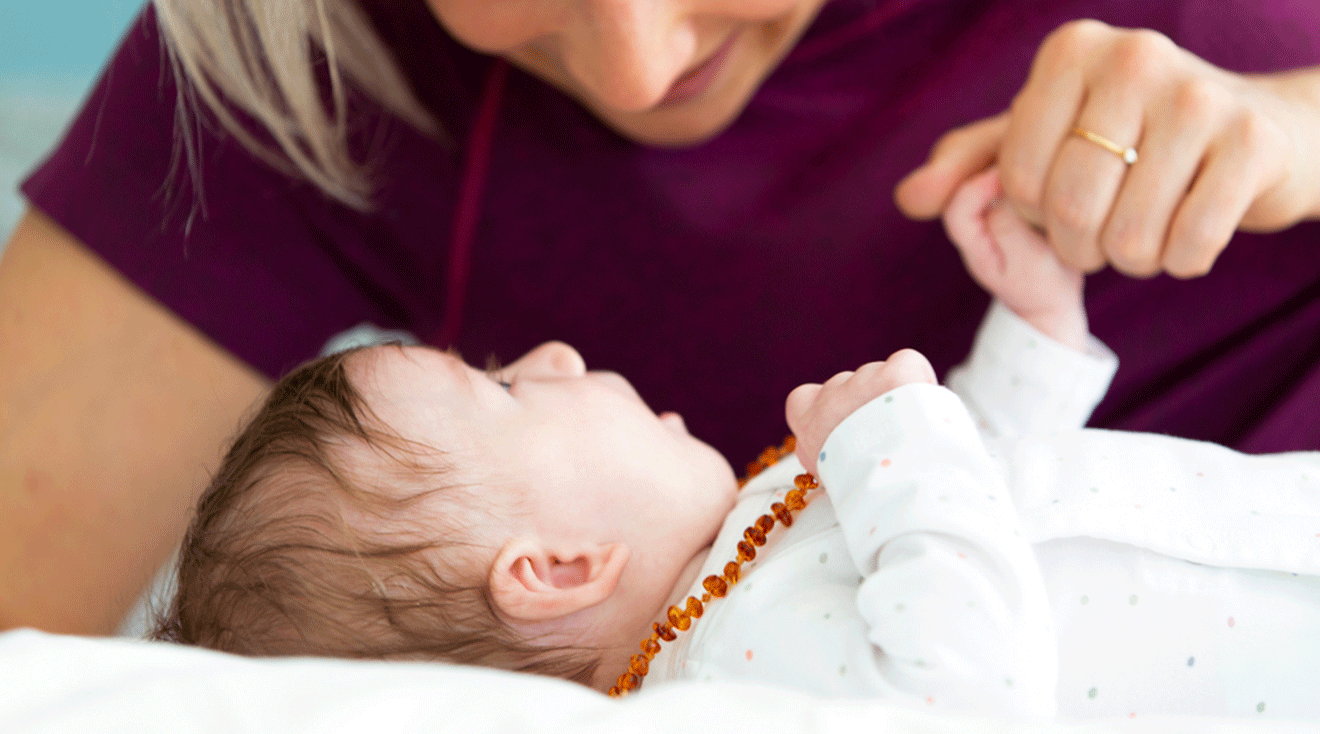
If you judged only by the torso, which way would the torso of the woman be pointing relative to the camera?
toward the camera
